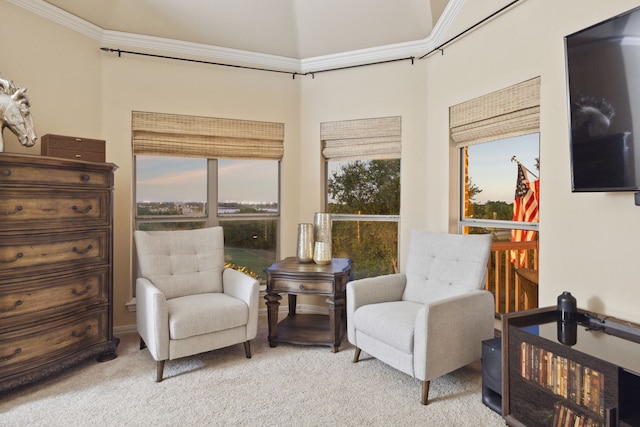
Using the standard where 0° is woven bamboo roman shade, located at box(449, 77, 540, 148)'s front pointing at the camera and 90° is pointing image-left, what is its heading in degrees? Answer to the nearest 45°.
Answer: approximately 45°

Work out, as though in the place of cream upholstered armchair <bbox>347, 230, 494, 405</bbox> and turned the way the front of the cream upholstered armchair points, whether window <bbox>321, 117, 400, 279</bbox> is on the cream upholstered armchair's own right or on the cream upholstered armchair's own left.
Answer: on the cream upholstered armchair's own right

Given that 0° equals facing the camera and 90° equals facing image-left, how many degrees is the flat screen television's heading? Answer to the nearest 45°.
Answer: approximately 45°

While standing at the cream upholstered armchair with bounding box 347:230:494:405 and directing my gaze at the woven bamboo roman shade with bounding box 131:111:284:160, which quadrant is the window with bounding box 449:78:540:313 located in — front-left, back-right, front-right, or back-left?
back-right

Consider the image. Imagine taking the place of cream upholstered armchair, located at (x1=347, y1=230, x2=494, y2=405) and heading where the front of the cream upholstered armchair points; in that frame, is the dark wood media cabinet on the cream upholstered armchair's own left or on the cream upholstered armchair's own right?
on the cream upholstered armchair's own left
